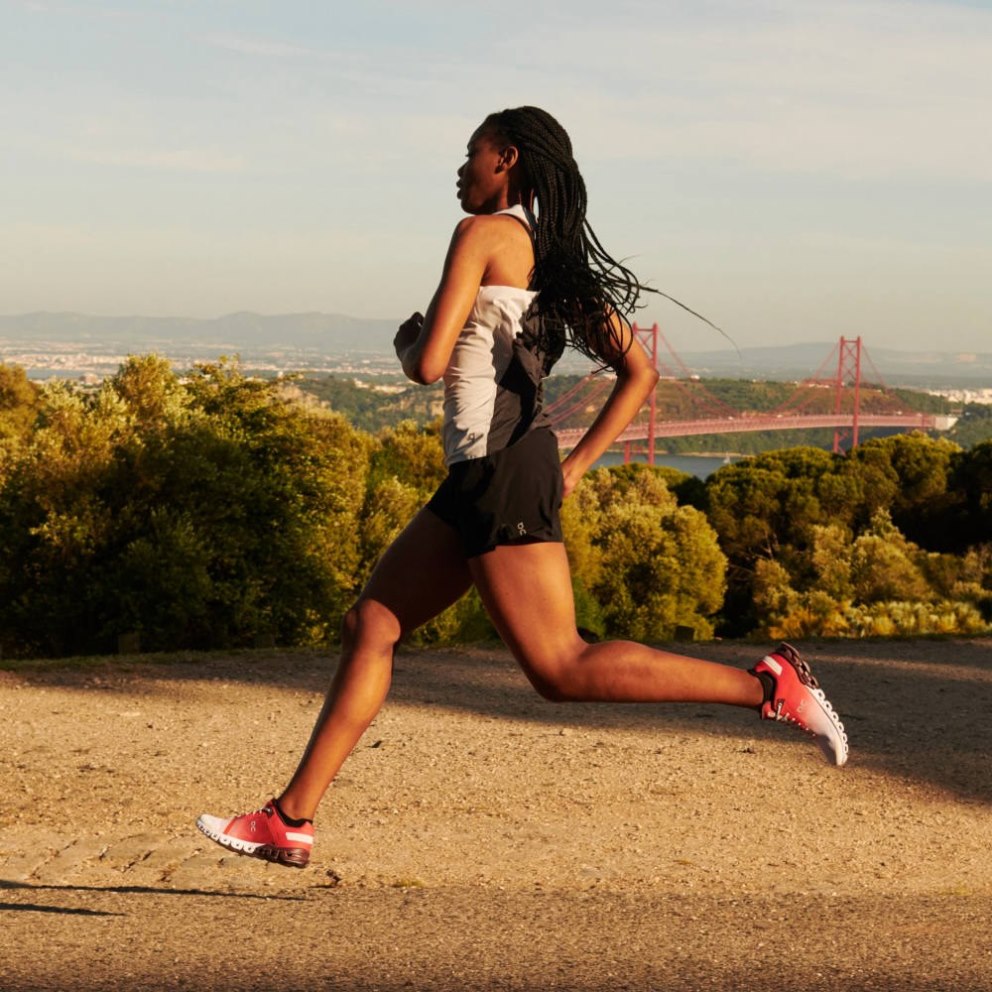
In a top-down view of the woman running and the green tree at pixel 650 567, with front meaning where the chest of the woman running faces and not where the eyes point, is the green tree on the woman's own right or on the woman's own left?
on the woman's own right

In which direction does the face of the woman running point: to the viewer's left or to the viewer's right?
to the viewer's left

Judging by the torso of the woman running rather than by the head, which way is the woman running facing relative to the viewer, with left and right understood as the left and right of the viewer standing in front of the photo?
facing to the left of the viewer
